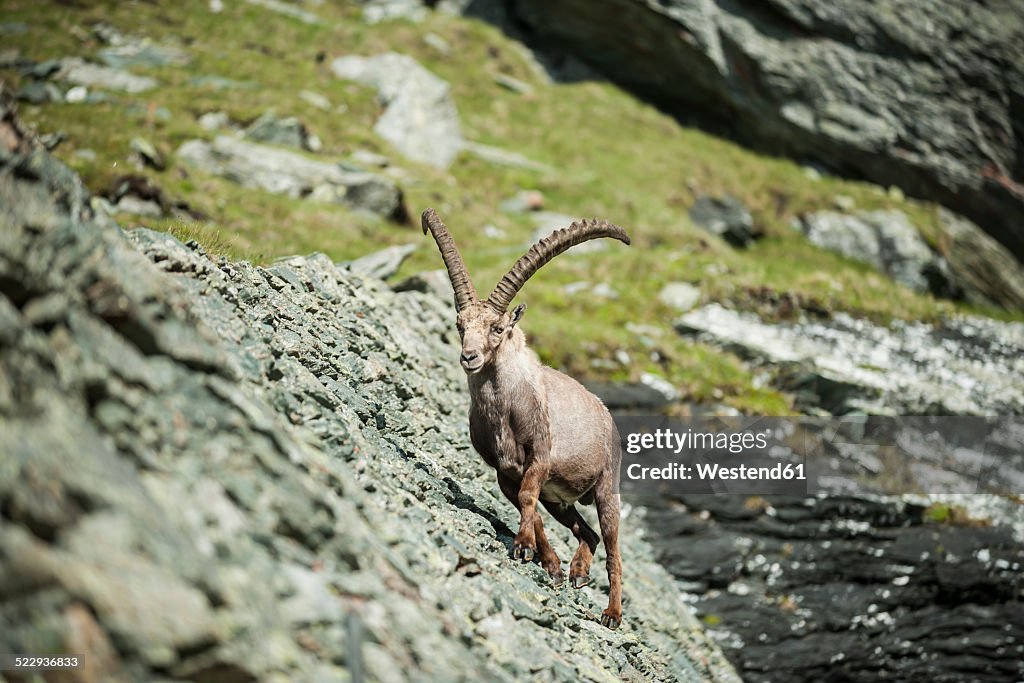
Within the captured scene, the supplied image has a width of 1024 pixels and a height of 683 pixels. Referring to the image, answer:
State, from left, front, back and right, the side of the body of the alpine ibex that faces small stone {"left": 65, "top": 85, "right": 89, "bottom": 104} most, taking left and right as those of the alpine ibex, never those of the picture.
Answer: right

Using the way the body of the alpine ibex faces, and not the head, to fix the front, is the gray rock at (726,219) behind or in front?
behind

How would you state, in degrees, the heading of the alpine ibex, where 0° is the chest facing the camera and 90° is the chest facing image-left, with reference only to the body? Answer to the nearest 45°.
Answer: approximately 45°

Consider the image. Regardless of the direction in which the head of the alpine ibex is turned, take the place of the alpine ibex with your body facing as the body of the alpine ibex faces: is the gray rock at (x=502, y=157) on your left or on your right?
on your right
